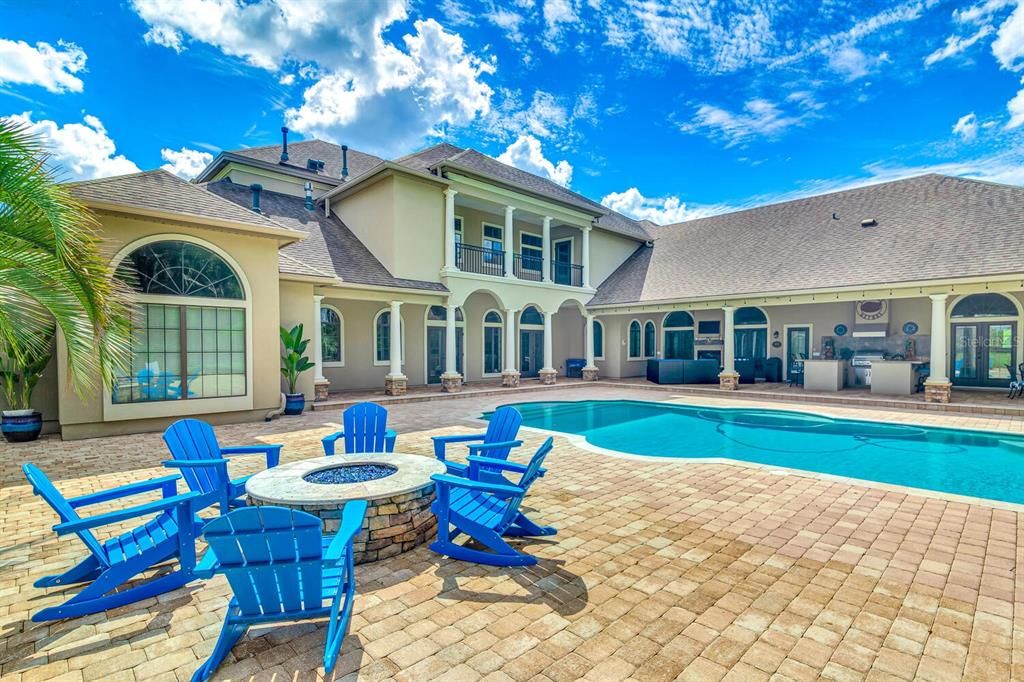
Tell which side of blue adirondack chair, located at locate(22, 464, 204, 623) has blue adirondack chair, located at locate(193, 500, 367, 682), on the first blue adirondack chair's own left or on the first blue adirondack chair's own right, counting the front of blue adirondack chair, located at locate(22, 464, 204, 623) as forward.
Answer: on the first blue adirondack chair's own right

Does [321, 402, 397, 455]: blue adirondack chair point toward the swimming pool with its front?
no

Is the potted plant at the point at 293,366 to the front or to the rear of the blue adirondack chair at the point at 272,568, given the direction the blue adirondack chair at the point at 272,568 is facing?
to the front

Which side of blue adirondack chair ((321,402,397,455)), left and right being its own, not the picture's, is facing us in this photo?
front

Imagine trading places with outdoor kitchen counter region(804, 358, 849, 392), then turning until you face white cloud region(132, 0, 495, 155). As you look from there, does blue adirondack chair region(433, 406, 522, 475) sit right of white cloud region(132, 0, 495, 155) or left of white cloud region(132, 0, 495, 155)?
left

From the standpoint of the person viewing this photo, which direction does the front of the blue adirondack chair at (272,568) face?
facing away from the viewer and to the right of the viewer

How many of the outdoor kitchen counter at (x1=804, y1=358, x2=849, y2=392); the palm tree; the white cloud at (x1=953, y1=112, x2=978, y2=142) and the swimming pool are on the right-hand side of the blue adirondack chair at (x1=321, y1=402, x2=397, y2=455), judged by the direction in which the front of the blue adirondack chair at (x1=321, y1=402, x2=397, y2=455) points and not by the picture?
1

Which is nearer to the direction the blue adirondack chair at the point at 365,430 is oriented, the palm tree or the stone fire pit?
the stone fire pit

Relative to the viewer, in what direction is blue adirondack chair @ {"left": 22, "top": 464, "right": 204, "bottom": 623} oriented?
to the viewer's right

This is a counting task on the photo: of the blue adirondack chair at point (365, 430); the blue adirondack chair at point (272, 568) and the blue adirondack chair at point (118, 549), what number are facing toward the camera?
1

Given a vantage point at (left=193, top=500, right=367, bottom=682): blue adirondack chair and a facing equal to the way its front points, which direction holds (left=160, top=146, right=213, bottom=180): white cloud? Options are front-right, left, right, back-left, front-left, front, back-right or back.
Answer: front-left

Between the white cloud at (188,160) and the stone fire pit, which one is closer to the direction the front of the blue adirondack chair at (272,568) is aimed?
the stone fire pit

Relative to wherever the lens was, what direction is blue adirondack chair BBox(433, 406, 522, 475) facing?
facing the viewer and to the left of the viewer

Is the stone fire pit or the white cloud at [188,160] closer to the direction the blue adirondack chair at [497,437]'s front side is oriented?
the stone fire pit

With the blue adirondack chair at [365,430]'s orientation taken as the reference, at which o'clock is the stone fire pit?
The stone fire pit is roughly at 12 o'clock from the blue adirondack chair.

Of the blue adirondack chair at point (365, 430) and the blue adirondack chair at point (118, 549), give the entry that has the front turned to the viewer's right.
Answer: the blue adirondack chair at point (118, 549)

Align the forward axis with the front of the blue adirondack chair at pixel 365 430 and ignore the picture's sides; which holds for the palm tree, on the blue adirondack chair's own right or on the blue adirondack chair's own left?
on the blue adirondack chair's own right

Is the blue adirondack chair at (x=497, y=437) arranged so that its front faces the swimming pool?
no

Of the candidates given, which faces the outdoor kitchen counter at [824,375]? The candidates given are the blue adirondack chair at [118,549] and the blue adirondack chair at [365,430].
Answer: the blue adirondack chair at [118,549]

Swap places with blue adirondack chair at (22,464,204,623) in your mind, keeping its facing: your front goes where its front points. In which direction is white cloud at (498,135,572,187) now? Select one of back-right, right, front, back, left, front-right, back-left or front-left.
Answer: front-left
